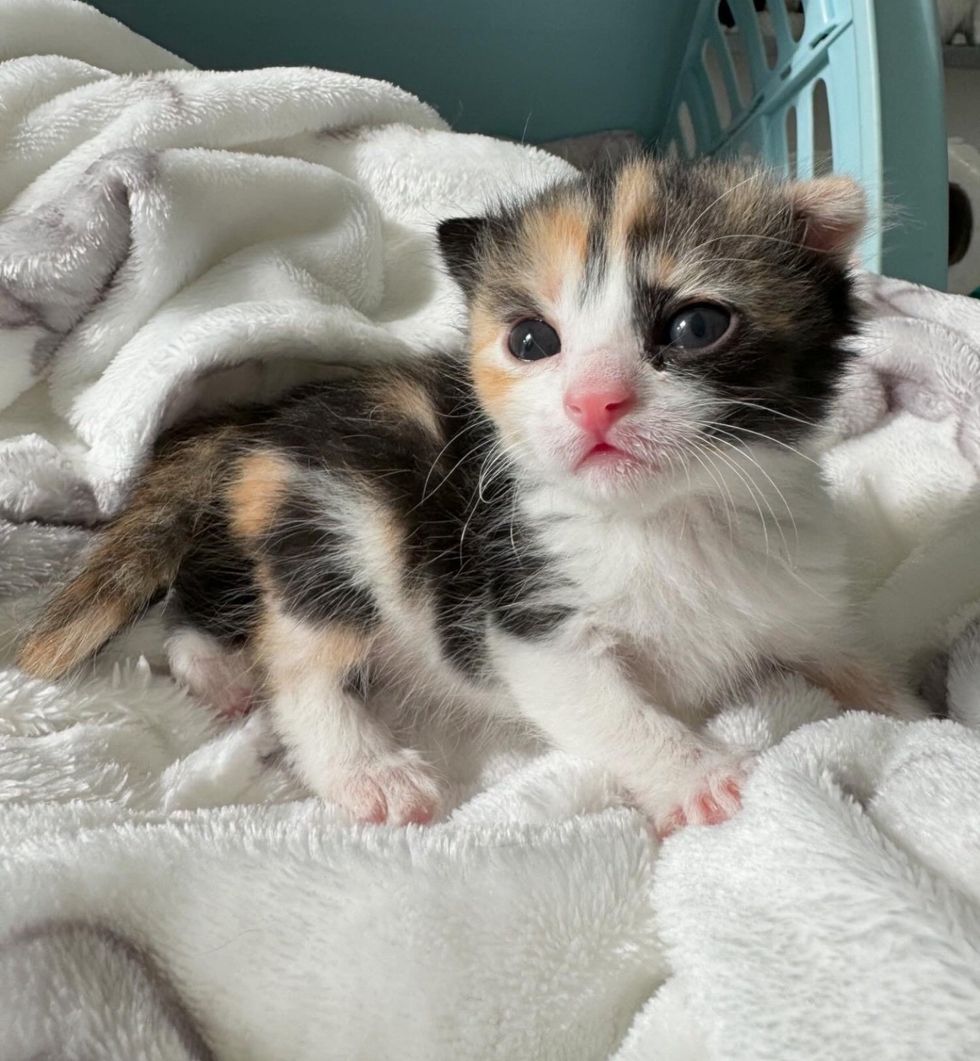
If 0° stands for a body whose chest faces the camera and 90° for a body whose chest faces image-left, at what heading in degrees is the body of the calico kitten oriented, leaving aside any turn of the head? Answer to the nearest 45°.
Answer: approximately 315°

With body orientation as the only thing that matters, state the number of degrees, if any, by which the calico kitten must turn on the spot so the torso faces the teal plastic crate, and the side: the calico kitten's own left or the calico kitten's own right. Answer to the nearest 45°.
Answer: approximately 135° to the calico kitten's own left
